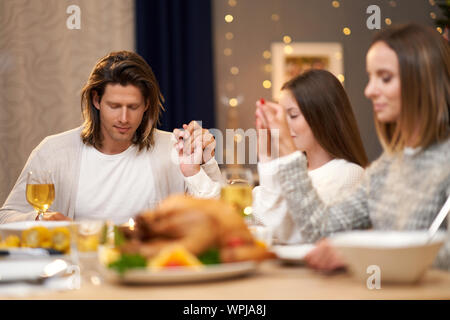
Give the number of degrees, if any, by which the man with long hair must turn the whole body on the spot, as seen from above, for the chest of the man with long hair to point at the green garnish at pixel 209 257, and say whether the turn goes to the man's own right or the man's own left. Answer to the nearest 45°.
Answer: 0° — they already face it

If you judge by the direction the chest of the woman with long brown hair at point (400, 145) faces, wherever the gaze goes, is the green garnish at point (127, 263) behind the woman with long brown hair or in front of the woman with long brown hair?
in front

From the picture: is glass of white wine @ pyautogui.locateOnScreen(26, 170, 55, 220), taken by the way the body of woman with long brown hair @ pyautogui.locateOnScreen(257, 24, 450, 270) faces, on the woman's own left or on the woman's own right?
on the woman's own right

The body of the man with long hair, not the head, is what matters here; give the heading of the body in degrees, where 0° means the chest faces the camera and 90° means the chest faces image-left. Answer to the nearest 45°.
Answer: approximately 0°
